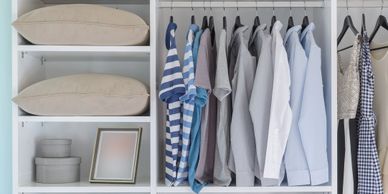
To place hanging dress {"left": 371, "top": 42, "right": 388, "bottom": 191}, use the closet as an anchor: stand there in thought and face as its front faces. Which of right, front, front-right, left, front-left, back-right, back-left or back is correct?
left

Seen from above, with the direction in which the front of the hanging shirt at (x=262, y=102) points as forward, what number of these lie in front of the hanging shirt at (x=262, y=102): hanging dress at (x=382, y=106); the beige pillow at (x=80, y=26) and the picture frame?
2

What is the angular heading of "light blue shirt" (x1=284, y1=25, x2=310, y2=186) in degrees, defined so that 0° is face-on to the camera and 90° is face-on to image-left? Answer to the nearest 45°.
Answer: approximately 90°

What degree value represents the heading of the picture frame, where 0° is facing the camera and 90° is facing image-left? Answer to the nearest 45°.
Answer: approximately 0°

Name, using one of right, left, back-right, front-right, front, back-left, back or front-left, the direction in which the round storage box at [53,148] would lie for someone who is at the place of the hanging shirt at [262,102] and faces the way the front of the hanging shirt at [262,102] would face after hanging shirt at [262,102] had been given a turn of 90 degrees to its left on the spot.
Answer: right

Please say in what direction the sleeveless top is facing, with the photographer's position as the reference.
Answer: facing the viewer and to the left of the viewer

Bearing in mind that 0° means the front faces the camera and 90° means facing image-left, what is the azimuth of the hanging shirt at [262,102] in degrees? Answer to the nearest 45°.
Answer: approximately 90°

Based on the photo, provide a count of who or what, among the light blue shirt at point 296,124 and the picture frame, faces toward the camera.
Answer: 1

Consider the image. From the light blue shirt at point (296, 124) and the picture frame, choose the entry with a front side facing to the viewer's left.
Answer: the light blue shirt
